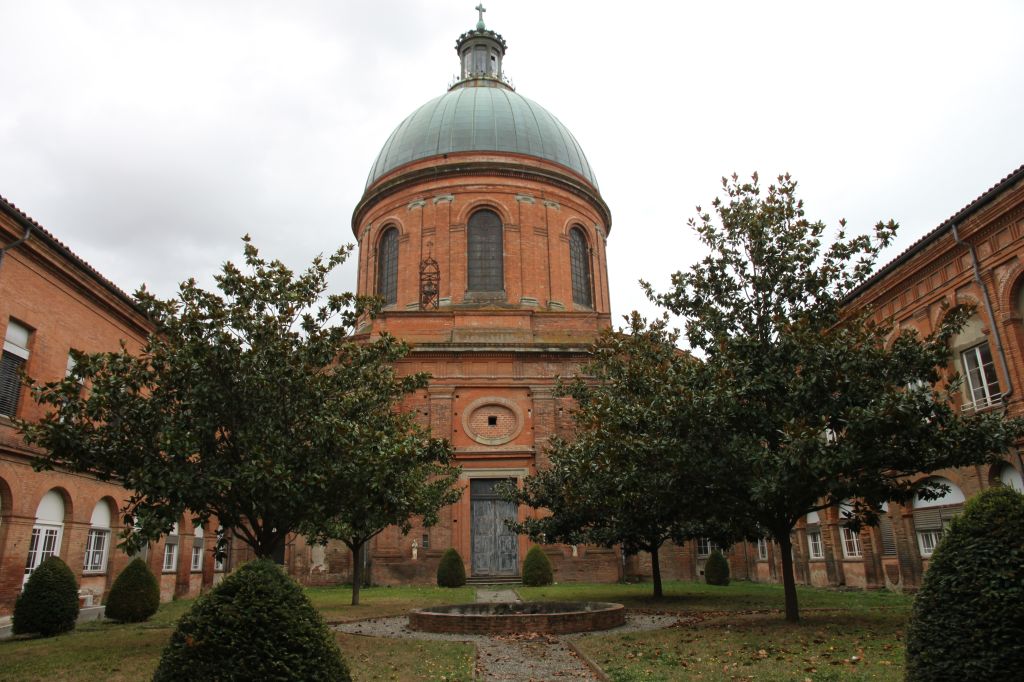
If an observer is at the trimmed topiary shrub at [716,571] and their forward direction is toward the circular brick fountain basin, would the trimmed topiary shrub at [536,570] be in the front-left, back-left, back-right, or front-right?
front-right

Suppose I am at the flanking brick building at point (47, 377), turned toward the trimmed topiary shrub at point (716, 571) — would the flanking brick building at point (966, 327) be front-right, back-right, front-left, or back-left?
front-right

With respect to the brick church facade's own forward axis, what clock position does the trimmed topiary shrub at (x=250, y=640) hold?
The trimmed topiary shrub is roughly at 12 o'clock from the brick church facade.

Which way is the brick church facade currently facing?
toward the camera

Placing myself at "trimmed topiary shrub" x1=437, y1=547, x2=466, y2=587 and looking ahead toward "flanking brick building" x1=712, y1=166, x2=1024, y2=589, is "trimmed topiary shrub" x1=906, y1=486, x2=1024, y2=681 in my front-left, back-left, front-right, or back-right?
front-right

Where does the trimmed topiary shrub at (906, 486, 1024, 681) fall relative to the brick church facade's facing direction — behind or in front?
in front

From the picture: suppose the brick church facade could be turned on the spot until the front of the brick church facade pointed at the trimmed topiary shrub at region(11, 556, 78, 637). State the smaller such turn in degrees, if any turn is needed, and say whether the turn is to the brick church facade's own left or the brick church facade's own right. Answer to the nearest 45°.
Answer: approximately 45° to the brick church facade's own right

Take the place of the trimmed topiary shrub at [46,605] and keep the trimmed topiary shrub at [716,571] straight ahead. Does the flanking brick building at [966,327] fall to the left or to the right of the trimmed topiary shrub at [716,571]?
right

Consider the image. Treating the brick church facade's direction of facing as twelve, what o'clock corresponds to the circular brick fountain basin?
The circular brick fountain basin is roughly at 12 o'clock from the brick church facade.
